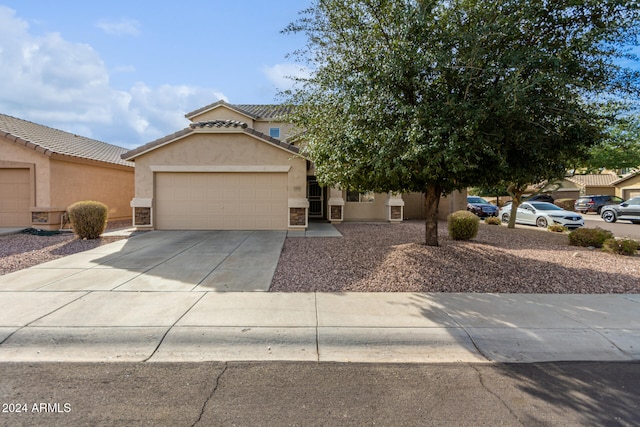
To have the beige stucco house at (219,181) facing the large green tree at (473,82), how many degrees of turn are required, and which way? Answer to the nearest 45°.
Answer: approximately 45° to its left

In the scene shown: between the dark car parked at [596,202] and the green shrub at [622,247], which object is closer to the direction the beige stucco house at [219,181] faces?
the green shrub

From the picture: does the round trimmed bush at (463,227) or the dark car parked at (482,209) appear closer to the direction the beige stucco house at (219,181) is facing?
the round trimmed bush

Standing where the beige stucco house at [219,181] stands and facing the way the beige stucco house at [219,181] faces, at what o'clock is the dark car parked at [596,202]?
The dark car parked is roughly at 8 o'clock from the beige stucco house.

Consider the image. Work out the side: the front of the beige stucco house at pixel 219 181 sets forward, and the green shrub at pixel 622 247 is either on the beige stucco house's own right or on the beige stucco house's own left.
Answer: on the beige stucco house's own left

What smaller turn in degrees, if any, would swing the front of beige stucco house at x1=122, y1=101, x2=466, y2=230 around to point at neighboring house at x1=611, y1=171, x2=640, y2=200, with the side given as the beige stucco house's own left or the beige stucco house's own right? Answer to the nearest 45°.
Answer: approximately 135° to the beige stucco house's own left

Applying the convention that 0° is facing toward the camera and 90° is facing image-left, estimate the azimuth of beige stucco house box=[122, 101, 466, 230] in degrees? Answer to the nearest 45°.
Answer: approximately 0°

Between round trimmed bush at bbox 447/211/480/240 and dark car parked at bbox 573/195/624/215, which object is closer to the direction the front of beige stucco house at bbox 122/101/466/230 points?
the round trimmed bush

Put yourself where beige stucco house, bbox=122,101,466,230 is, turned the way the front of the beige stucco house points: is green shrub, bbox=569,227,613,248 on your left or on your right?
on your left

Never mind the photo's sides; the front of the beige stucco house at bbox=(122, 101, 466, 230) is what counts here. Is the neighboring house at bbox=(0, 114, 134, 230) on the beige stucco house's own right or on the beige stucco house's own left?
on the beige stucco house's own right

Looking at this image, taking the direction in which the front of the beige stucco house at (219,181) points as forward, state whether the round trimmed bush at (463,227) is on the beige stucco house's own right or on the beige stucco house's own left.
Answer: on the beige stucco house's own left
